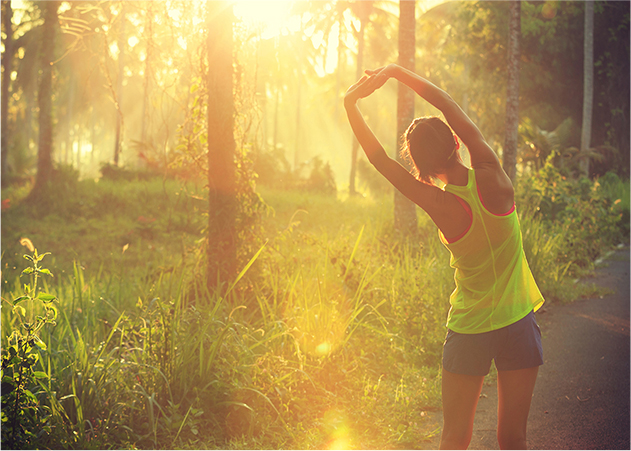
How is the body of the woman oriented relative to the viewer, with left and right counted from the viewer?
facing away from the viewer

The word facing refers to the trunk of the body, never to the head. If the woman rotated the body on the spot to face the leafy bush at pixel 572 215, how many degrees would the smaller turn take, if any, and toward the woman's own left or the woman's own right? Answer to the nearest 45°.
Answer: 0° — they already face it

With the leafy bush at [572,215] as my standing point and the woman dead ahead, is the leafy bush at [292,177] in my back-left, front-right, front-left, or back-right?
back-right

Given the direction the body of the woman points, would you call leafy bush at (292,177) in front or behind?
in front
